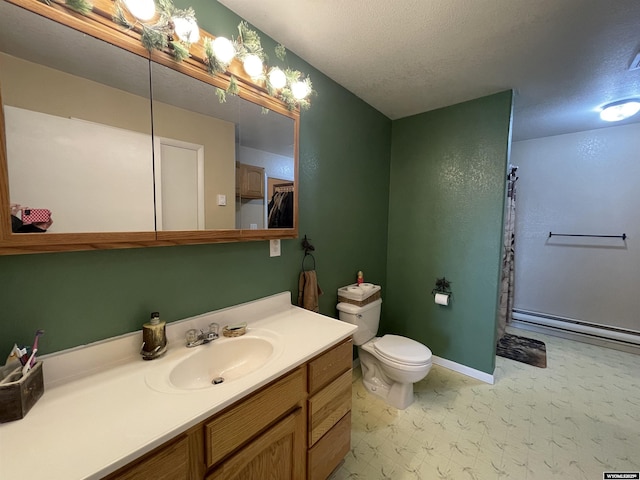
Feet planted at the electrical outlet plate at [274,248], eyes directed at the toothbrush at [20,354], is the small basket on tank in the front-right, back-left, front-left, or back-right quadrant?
back-left

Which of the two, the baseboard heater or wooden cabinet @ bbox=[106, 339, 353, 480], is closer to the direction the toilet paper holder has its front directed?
the wooden cabinet

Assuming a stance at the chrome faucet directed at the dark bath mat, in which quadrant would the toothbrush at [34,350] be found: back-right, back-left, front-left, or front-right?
back-right

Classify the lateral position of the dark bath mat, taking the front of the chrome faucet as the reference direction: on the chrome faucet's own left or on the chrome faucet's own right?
on the chrome faucet's own left

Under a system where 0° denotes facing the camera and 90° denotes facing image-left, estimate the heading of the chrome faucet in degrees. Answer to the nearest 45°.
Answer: approximately 315°

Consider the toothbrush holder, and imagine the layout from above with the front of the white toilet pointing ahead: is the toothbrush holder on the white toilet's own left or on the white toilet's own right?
on the white toilet's own right

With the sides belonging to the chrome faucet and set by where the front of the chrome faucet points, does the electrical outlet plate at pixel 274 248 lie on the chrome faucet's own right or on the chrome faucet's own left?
on the chrome faucet's own left

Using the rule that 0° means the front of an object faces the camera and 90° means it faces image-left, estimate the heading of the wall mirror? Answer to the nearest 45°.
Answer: approximately 315°
